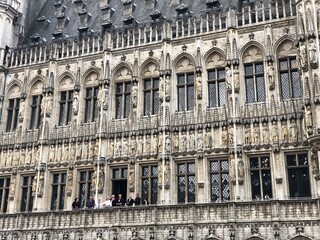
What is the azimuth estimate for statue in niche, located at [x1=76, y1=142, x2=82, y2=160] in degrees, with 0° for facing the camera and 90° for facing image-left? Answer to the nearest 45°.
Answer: approximately 45°

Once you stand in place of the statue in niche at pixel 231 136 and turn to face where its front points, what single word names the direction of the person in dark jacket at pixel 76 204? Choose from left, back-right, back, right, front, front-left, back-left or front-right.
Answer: right

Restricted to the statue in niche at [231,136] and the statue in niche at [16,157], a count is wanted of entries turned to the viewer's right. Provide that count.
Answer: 0

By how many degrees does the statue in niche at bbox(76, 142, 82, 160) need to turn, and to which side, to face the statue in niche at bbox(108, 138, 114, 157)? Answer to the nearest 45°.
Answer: approximately 90° to its left

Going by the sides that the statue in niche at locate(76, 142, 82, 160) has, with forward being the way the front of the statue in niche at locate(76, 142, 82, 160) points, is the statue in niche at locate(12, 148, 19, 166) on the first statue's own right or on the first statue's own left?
on the first statue's own right

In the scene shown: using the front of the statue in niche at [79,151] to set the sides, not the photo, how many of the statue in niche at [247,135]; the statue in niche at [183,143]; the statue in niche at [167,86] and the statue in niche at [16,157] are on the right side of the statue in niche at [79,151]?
1

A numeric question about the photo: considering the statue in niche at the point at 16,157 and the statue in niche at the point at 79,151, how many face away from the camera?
0

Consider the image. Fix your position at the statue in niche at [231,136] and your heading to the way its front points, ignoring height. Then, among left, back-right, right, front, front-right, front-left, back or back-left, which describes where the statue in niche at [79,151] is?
right
